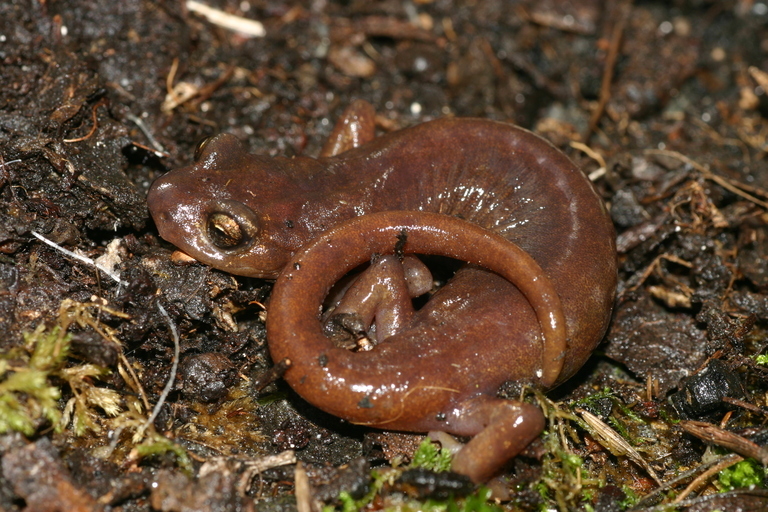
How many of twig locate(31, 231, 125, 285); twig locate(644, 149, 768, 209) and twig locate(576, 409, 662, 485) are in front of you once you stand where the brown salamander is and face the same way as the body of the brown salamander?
1

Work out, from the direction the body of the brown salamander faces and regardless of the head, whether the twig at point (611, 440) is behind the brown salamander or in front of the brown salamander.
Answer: behind

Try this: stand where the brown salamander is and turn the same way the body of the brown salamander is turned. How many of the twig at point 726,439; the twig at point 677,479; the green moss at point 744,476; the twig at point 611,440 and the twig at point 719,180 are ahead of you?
0

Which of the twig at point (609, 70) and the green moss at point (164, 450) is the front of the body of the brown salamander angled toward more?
the green moss

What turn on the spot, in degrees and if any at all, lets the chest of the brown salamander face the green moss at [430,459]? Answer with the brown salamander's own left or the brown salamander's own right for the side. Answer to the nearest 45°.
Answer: approximately 90° to the brown salamander's own left

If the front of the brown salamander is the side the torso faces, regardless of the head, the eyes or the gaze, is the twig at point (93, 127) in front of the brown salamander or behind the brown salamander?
in front

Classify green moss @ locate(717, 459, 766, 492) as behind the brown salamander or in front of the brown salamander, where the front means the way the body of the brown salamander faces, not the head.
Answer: behind

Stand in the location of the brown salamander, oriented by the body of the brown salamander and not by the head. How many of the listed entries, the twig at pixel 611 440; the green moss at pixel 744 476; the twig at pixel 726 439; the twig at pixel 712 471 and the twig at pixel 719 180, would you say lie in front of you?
0

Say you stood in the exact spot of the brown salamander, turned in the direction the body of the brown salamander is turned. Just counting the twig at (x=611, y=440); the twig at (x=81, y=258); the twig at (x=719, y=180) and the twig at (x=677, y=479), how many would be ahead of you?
1

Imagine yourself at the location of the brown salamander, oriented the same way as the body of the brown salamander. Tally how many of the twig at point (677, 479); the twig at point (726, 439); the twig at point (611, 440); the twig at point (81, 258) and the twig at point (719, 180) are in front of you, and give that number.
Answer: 1

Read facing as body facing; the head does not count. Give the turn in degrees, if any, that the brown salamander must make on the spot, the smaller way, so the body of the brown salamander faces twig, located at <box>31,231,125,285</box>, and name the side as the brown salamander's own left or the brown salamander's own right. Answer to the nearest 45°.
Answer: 0° — it already faces it

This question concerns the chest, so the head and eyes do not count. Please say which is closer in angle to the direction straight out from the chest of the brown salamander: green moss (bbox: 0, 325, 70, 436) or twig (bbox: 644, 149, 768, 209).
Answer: the green moss

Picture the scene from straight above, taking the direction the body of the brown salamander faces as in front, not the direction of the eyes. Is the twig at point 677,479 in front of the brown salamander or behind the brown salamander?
behind

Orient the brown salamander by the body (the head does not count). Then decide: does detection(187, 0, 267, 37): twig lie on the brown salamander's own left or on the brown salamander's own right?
on the brown salamander's own right

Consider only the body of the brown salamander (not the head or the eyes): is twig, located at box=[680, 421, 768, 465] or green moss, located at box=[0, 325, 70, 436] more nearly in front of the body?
the green moss

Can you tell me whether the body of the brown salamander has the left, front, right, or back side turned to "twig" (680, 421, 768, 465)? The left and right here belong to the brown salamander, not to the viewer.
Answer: back

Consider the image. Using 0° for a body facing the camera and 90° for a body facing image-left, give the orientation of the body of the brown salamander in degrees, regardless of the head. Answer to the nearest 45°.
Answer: approximately 90°

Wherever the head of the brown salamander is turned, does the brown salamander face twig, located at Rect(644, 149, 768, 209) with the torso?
no
